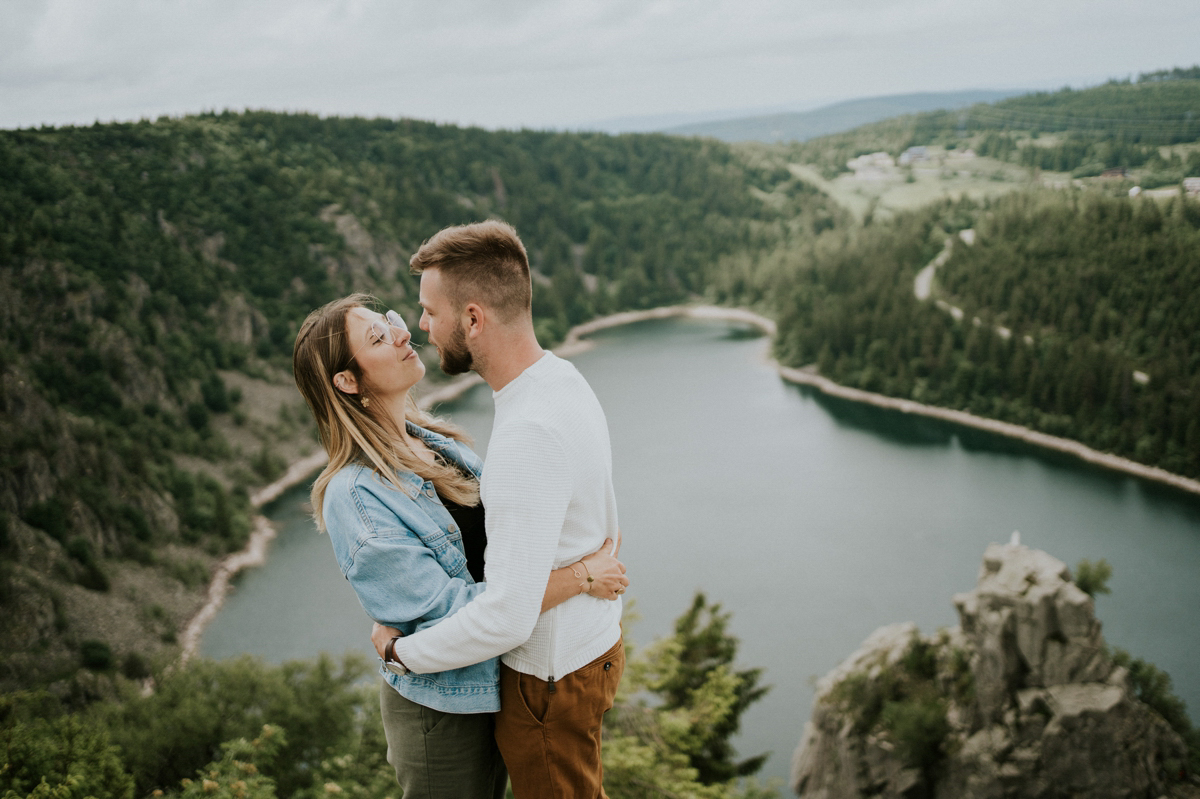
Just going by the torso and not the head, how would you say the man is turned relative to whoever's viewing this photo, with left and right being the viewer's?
facing to the left of the viewer

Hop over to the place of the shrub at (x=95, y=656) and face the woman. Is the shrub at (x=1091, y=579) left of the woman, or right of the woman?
left

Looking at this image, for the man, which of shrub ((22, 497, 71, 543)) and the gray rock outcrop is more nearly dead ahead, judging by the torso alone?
the shrub

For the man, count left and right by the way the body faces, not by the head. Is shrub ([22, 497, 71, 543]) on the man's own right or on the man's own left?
on the man's own right

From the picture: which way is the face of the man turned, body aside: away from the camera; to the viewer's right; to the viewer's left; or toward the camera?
to the viewer's left
